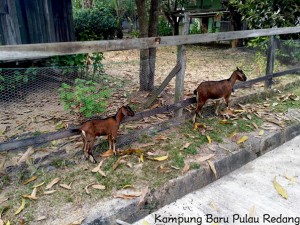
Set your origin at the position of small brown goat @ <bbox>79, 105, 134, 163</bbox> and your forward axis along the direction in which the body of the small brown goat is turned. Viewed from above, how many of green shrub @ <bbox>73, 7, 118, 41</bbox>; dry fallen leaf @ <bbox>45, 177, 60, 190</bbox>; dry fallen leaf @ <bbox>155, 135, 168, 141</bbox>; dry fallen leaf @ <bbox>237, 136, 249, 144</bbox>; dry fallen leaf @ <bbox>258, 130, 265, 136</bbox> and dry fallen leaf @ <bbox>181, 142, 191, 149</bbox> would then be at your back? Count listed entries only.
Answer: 1

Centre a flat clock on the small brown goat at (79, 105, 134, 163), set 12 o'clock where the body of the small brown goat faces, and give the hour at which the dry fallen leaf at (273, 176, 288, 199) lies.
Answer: The dry fallen leaf is roughly at 2 o'clock from the small brown goat.

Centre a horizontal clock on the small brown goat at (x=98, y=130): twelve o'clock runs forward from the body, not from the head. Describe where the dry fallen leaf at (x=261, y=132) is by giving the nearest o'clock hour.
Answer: The dry fallen leaf is roughly at 1 o'clock from the small brown goat.

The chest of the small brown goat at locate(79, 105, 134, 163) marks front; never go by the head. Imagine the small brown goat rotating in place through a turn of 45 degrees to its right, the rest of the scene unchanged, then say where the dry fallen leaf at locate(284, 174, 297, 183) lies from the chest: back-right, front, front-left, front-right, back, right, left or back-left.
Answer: front

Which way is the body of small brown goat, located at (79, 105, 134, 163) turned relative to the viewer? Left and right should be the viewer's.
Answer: facing away from the viewer and to the right of the viewer

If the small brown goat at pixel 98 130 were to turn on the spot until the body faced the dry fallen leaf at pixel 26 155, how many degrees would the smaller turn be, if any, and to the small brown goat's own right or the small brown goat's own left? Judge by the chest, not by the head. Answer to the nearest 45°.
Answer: approximately 135° to the small brown goat's own left

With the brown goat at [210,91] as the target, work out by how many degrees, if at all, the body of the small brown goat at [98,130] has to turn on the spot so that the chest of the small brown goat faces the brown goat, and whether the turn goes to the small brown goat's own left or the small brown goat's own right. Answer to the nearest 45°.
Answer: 0° — it already faces it

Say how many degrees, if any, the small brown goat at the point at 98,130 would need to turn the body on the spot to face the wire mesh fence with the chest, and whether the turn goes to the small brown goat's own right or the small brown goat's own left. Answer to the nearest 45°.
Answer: approximately 90° to the small brown goat's own left

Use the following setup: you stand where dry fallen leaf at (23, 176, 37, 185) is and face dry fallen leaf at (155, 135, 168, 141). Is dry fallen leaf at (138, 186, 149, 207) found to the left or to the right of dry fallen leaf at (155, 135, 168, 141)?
right

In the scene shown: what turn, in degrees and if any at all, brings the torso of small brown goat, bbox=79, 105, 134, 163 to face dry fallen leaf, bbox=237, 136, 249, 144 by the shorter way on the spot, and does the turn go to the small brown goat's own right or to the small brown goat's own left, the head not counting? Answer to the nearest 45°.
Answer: approximately 45° to the small brown goat's own right

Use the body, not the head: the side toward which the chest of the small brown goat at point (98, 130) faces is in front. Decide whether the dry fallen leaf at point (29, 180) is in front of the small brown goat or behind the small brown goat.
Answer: behind

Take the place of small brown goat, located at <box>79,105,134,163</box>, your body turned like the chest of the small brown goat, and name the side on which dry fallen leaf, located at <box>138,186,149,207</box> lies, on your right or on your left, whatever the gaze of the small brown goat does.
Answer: on your right

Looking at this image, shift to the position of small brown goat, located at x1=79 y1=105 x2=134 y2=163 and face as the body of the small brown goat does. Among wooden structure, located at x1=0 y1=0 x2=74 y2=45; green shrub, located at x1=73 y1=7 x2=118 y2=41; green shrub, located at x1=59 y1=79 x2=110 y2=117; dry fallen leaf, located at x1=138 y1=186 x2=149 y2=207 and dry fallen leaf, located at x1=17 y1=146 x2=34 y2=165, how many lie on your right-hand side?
1
